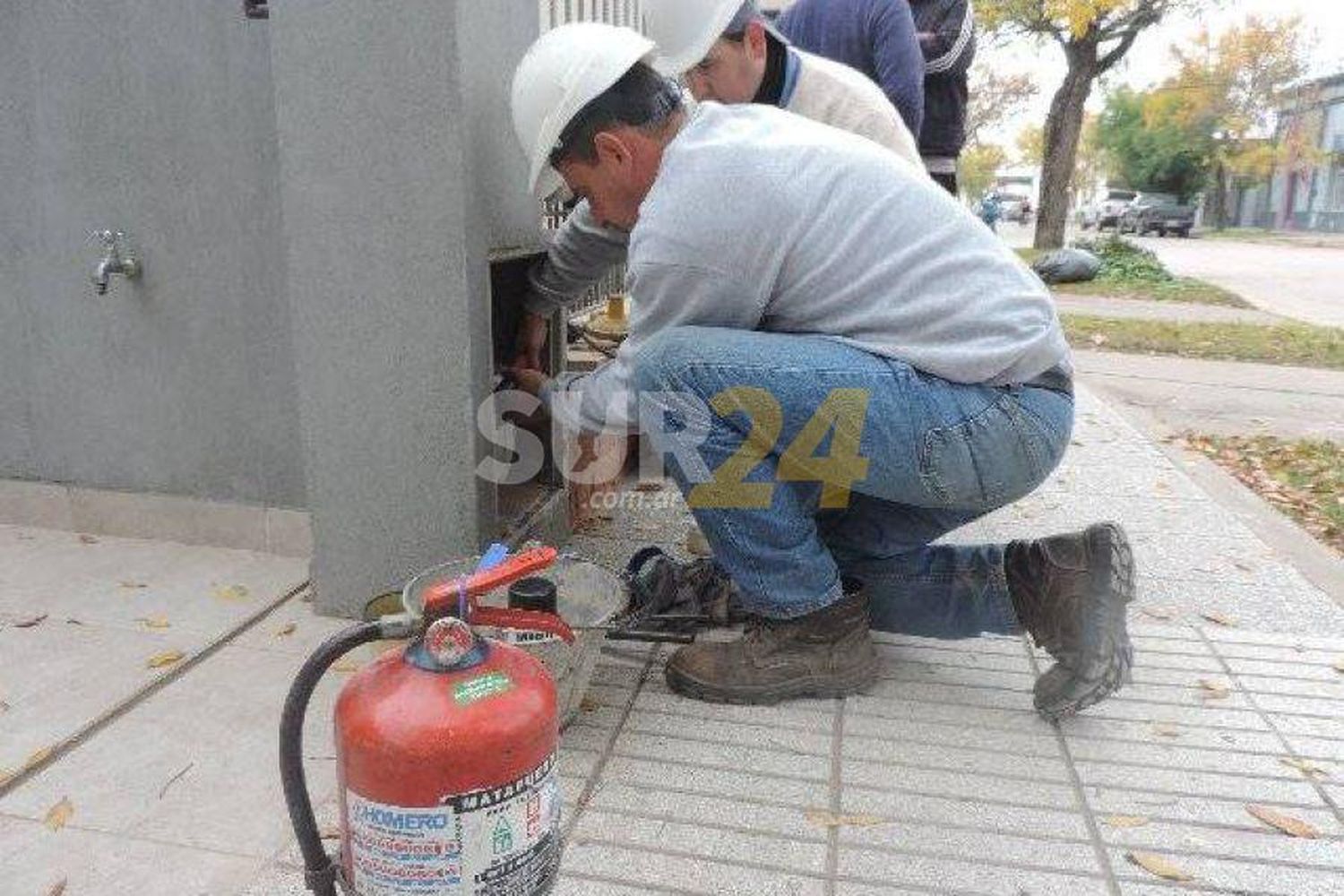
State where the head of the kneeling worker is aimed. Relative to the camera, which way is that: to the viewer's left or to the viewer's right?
to the viewer's left

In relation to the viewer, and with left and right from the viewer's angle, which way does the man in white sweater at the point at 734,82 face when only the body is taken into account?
facing to the left of the viewer

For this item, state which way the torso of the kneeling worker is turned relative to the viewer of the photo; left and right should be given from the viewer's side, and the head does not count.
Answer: facing to the left of the viewer

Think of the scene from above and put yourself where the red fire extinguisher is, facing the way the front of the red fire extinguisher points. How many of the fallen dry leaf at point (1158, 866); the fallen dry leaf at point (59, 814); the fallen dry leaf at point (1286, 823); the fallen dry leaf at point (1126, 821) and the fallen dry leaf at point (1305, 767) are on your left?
4

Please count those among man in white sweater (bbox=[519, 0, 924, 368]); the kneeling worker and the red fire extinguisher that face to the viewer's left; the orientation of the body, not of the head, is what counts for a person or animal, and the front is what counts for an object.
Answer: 2

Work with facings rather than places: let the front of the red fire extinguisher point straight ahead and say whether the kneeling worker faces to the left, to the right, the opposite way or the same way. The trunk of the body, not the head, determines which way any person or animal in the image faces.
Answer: to the right

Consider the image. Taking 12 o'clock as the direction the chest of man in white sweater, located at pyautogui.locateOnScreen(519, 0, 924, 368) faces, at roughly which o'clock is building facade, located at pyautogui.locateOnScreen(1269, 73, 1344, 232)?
The building facade is roughly at 4 o'clock from the man in white sweater.

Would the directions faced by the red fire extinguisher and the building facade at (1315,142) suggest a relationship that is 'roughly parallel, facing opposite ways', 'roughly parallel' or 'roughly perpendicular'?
roughly perpendicular

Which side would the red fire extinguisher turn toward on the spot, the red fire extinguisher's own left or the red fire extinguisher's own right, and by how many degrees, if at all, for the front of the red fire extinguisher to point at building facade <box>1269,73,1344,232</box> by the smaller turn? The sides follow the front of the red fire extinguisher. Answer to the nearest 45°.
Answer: approximately 135° to the red fire extinguisher's own left
